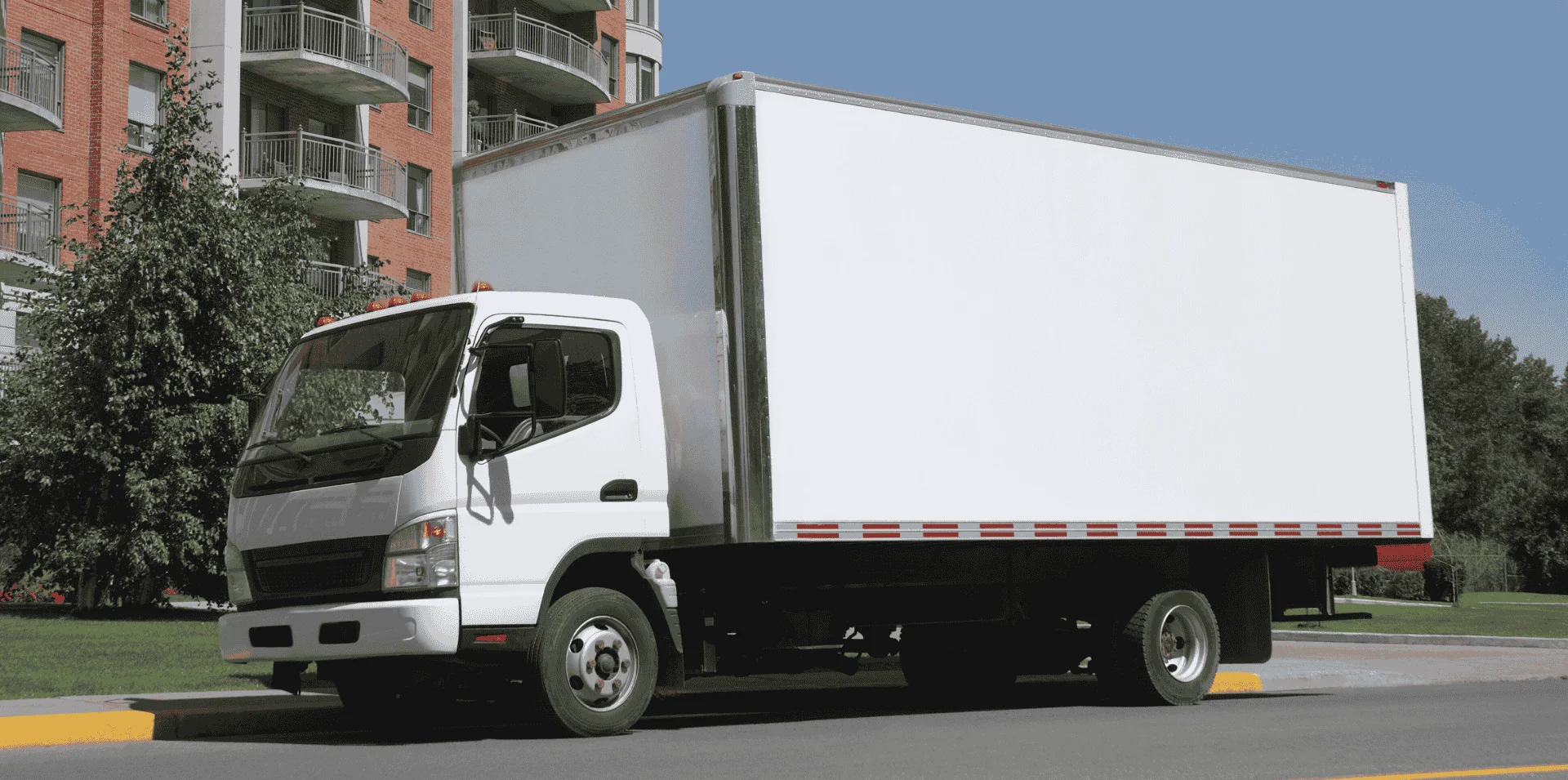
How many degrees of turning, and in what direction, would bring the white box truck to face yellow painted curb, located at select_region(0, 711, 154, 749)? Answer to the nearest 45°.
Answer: approximately 45° to its right

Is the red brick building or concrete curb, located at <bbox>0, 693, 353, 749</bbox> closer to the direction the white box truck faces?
the concrete curb

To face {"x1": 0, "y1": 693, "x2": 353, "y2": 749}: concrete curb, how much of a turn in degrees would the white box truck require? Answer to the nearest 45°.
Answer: approximately 45° to its right

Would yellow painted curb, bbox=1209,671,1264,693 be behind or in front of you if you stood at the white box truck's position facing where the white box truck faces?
behind

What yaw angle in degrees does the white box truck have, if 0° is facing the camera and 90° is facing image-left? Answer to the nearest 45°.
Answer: approximately 45°

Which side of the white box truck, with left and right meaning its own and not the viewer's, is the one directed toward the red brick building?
right

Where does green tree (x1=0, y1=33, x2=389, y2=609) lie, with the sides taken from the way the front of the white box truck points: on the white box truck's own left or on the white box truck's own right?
on the white box truck's own right

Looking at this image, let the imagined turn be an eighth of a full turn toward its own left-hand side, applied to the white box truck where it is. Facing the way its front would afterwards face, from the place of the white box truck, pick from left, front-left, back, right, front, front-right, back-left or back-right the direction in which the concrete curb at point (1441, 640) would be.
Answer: back-left

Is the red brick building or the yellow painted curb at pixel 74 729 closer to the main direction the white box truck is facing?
the yellow painted curb
